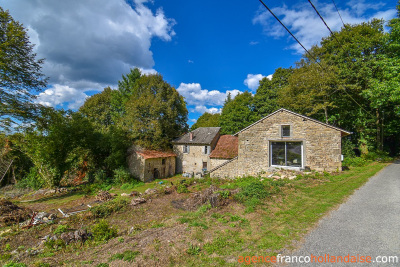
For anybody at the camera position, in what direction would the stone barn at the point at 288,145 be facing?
facing the viewer

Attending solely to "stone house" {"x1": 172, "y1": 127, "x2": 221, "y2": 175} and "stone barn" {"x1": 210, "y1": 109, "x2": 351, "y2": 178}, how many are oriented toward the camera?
2

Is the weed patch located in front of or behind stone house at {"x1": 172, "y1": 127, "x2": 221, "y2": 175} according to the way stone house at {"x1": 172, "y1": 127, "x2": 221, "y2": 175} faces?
in front

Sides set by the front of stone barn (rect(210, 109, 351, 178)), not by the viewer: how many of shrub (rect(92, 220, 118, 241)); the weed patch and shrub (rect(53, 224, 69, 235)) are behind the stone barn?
0

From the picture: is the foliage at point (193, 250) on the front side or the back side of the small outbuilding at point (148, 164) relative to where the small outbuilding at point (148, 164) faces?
on the front side

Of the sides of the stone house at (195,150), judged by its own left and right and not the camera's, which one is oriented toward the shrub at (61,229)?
front

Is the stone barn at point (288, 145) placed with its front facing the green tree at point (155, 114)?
no

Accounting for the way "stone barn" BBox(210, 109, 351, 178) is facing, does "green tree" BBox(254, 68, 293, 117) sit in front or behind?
behind

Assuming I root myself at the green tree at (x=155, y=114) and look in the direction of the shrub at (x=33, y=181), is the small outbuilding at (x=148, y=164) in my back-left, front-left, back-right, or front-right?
front-left

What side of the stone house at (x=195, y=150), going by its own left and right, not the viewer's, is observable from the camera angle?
front

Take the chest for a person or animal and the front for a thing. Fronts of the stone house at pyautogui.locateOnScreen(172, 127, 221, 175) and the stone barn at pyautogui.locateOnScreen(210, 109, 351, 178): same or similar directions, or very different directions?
same or similar directions

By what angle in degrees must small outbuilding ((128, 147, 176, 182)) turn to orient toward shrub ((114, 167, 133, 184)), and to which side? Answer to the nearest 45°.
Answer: approximately 90° to its right

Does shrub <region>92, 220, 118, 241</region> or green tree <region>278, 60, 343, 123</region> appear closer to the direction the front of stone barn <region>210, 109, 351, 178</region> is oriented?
the shrub

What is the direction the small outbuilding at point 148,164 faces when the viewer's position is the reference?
facing the viewer and to the right of the viewer
